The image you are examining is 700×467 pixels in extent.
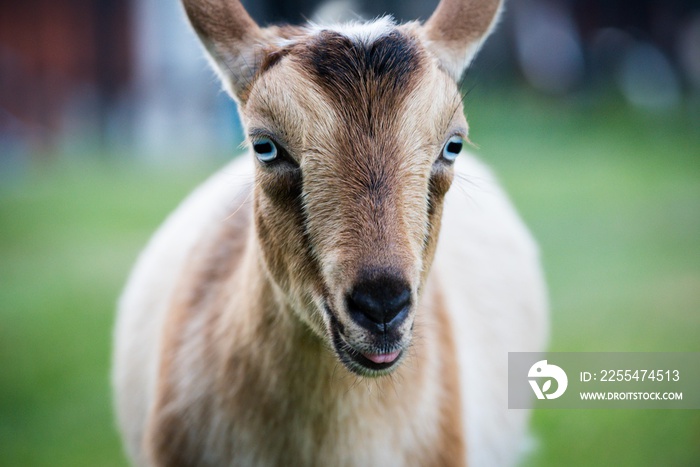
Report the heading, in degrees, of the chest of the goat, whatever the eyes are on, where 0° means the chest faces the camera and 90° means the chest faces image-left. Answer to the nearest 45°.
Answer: approximately 0°
